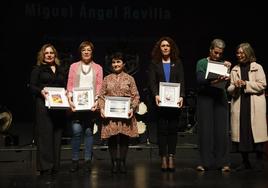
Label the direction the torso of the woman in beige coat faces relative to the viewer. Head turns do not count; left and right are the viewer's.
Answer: facing the viewer and to the left of the viewer

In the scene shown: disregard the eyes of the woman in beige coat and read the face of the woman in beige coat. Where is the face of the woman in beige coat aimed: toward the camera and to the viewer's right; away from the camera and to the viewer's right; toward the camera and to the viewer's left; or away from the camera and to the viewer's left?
toward the camera and to the viewer's left
